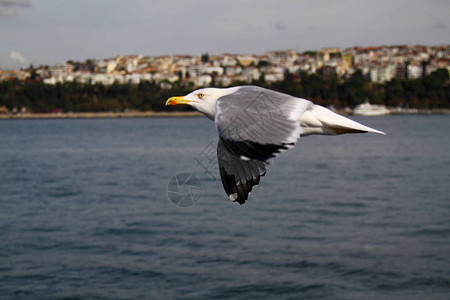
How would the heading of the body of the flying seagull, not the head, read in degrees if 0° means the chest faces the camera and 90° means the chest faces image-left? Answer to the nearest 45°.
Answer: approximately 90°
